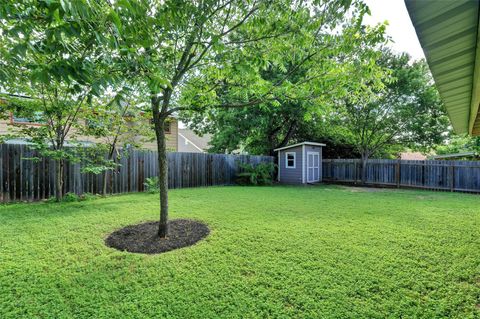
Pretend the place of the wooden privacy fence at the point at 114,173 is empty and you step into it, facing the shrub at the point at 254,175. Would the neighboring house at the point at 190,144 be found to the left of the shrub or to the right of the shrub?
left

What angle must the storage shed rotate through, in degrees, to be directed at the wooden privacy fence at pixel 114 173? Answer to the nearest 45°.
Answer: approximately 90° to its right

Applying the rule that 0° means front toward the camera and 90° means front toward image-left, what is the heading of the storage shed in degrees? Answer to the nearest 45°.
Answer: approximately 315°

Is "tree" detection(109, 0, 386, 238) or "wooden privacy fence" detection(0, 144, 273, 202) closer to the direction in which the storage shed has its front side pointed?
the tree

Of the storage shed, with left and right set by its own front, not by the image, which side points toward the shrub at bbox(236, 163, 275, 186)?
right

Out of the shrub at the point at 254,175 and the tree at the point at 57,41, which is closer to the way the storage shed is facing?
the tree

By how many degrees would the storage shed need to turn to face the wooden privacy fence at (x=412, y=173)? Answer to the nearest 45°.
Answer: approximately 45° to its left

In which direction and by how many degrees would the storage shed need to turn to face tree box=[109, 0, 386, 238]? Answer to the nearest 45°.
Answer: approximately 45° to its right

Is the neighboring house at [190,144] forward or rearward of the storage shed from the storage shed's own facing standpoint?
rearward
